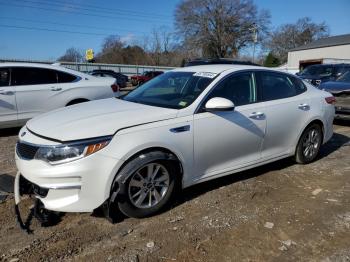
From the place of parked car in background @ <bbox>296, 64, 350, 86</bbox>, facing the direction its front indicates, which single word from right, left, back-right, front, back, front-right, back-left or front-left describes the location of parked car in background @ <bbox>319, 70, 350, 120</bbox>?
front-left

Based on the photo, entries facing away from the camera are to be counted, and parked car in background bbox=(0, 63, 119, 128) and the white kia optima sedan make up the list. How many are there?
0

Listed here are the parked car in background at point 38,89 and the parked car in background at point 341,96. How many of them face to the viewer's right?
0

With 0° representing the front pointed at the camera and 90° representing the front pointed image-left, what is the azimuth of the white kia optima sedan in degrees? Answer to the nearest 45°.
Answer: approximately 45°

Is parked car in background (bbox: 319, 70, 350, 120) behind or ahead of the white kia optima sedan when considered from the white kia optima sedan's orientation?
behind

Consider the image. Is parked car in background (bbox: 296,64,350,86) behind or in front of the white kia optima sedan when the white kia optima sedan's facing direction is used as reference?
behind

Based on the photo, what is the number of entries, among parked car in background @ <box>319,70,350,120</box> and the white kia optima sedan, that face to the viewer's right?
0

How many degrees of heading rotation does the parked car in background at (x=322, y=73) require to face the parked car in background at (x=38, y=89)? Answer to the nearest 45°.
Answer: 0° — it already faces it

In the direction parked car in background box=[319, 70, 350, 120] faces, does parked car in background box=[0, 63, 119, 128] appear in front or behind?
in front

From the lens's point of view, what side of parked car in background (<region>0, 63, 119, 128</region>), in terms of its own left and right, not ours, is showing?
left
